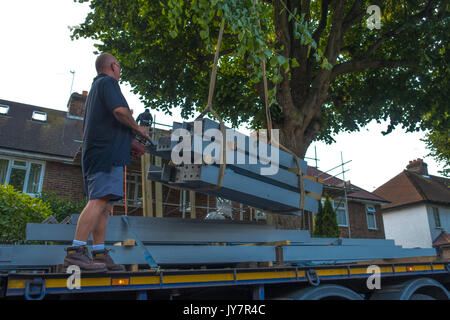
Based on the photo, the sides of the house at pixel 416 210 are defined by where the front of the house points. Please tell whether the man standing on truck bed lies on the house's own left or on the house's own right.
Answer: on the house's own right

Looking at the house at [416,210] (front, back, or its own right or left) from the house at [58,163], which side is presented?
right

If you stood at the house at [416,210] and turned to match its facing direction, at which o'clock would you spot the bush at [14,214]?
The bush is roughly at 2 o'clock from the house.

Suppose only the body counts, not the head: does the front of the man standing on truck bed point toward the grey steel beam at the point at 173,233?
yes

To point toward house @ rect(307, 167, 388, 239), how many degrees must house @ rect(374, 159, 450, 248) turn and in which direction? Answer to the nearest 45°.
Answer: approximately 90° to its right

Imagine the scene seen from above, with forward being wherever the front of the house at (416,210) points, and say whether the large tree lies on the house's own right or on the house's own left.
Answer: on the house's own right

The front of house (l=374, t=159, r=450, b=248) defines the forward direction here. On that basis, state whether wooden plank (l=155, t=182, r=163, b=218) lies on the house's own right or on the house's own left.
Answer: on the house's own right

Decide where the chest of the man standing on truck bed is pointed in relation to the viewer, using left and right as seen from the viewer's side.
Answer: facing away from the viewer and to the right of the viewer

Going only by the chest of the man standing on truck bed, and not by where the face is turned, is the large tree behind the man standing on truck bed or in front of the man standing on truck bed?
in front

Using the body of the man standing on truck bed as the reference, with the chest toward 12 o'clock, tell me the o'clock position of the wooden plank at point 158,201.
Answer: The wooden plank is roughly at 11 o'clock from the man standing on truck bed.
